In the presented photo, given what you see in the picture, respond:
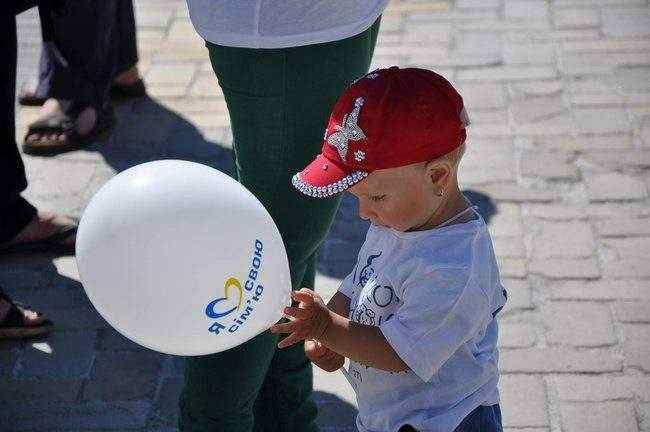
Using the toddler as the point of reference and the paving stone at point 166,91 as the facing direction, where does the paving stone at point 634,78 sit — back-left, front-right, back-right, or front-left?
front-right

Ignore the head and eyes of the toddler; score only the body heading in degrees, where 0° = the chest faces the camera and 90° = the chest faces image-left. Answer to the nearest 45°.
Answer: approximately 45°

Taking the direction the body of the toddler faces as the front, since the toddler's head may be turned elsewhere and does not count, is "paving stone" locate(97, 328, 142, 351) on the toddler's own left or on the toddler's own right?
on the toddler's own right

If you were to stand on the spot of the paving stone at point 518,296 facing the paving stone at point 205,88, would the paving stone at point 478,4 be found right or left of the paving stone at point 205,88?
right

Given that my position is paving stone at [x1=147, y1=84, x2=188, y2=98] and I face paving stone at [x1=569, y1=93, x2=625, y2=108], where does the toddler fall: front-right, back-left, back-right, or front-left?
front-right

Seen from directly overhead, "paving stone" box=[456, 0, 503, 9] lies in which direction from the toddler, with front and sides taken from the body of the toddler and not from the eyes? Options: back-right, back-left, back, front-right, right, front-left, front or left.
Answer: back-right

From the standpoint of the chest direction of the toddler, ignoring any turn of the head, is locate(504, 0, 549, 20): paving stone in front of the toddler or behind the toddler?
behind

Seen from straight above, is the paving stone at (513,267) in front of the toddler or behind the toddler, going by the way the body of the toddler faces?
behind

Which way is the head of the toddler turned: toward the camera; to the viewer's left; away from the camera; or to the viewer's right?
to the viewer's left

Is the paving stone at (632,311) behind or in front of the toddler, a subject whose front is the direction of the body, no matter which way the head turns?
behind

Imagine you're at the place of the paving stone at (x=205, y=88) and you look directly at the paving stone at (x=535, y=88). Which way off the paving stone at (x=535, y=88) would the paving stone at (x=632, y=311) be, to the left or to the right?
right

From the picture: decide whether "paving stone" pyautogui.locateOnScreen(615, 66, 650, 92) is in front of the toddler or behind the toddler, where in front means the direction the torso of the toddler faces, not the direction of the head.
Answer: behind

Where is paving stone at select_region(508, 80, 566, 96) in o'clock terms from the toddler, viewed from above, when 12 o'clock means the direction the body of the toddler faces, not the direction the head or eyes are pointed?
The paving stone is roughly at 5 o'clock from the toddler.
